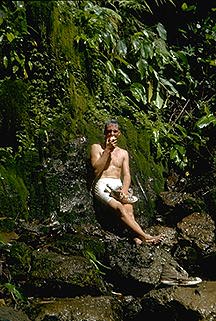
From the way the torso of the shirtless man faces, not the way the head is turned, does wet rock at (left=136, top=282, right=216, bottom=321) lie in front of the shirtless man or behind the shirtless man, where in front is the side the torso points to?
in front

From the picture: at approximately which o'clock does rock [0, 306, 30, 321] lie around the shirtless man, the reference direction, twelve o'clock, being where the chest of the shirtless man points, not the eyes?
The rock is roughly at 2 o'clock from the shirtless man.

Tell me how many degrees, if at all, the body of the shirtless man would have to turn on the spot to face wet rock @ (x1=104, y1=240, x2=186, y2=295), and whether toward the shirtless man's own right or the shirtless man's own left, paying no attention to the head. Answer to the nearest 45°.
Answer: approximately 45° to the shirtless man's own right

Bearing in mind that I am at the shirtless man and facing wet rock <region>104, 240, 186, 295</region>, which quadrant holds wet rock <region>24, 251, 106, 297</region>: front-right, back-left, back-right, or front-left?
front-right

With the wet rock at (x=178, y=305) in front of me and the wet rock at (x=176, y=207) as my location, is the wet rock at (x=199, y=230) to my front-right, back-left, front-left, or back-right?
front-left

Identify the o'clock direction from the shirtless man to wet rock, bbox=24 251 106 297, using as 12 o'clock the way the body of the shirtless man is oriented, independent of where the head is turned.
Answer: The wet rock is roughly at 2 o'clock from the shirtless man.

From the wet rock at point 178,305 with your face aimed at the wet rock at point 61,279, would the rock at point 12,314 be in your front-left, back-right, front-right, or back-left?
front-left

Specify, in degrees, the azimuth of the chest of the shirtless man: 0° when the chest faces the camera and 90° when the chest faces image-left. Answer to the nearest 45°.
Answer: approximately 315°

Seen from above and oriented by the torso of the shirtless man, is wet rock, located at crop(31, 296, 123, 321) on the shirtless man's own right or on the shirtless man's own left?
on the shirtless man's own right

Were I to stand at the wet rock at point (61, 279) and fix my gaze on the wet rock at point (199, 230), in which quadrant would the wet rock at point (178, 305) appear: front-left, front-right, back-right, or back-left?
front-right
